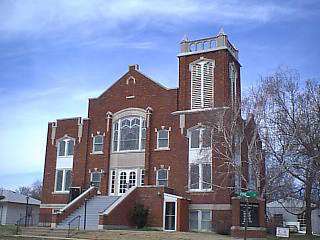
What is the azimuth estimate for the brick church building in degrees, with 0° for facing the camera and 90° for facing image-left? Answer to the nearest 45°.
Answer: approximately 45°
